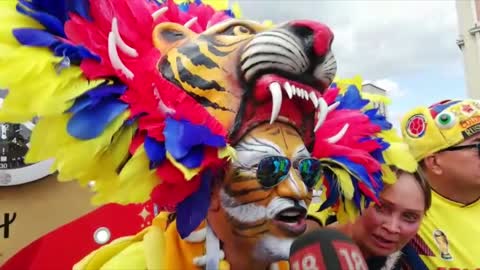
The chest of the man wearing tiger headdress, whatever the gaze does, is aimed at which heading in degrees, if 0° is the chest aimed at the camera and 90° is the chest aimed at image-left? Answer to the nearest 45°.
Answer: approximately 315°
